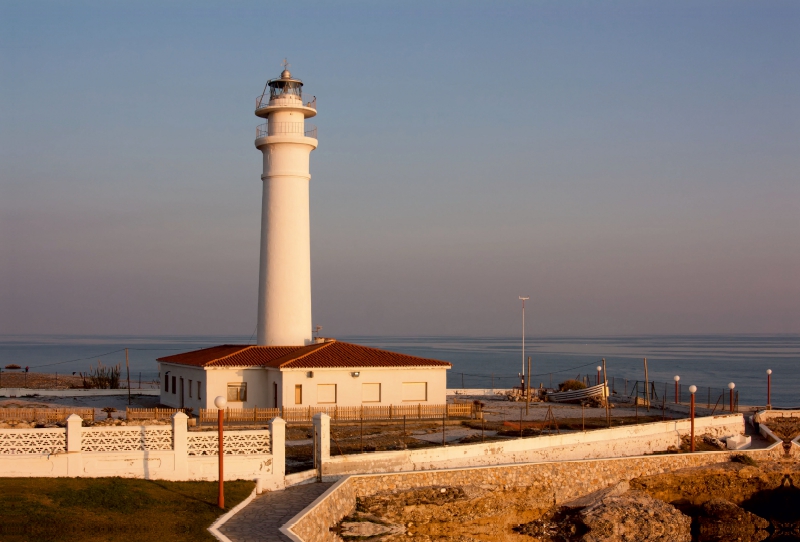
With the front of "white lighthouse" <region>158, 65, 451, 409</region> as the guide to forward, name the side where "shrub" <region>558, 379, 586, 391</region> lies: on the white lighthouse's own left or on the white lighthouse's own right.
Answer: on the white lighthouse's own left

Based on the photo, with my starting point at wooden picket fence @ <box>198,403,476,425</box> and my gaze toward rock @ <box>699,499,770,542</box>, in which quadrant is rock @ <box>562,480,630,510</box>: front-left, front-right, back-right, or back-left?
front-right

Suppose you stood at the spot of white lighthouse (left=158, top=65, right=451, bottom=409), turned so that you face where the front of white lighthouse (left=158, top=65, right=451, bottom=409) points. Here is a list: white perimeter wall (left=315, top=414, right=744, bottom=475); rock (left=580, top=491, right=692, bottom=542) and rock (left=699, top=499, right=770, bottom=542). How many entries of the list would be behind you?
0

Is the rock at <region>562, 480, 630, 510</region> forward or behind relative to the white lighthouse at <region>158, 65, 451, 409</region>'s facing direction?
forward

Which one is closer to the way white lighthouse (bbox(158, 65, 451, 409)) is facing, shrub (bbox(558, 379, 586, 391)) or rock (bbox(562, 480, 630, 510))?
the rock

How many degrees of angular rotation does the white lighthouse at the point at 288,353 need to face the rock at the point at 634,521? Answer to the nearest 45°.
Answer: approximately 45° to its left

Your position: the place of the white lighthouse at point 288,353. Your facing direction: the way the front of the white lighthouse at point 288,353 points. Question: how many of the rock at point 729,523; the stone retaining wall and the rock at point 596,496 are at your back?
0

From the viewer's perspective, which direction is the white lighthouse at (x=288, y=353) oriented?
toward the camera

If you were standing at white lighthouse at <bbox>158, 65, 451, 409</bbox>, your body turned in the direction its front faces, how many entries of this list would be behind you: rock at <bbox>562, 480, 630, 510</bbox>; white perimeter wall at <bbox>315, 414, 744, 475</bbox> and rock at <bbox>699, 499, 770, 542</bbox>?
0

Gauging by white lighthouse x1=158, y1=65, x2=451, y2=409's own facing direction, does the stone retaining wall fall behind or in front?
in front
